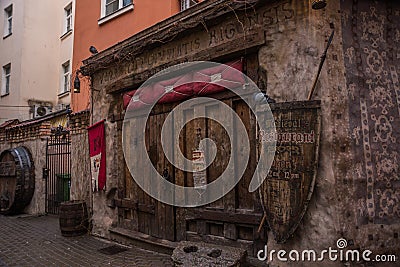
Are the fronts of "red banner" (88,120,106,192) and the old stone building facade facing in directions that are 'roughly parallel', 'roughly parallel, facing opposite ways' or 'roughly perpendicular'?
roughly parallel

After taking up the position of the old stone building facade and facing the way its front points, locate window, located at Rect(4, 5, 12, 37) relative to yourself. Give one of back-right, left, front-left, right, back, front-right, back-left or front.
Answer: right

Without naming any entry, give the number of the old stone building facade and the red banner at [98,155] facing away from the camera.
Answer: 0

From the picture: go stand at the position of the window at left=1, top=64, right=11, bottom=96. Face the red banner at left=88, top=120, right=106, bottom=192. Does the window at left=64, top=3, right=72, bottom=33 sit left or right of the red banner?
left

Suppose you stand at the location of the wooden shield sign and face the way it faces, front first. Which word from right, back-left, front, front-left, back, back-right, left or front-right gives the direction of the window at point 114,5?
right

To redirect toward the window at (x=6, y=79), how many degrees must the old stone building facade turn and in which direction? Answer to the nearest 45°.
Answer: approximately 90° to its right

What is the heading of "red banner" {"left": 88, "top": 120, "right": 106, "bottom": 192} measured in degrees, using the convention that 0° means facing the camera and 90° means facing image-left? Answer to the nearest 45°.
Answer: approximately 45°

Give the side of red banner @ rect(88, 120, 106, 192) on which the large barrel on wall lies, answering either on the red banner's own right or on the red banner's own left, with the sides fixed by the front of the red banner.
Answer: on the red banner's own right

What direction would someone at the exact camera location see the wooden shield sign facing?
facing the viewer and to the left of the viewer

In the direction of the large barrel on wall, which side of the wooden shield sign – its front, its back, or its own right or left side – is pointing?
right

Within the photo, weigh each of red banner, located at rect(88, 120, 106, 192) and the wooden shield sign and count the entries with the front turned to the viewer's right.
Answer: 0

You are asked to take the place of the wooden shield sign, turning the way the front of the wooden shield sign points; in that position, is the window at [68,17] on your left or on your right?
on your right
